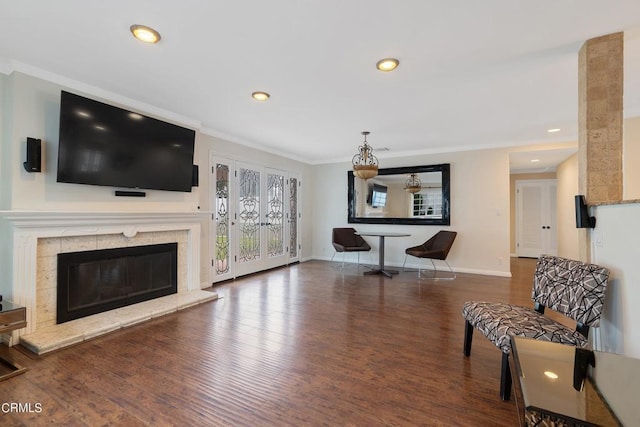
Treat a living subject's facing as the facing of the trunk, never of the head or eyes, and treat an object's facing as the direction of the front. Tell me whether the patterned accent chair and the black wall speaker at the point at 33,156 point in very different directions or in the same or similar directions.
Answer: very different directions

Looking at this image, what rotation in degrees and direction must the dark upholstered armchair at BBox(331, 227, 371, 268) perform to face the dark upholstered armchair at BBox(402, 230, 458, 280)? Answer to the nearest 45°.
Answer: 0° — it already faces it

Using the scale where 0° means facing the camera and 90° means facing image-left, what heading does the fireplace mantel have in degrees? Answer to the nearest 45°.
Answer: approximately 315°

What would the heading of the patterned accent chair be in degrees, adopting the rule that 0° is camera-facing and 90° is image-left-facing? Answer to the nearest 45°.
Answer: approximately 45°

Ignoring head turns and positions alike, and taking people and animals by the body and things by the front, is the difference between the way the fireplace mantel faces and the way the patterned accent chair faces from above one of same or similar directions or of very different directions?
very different directions

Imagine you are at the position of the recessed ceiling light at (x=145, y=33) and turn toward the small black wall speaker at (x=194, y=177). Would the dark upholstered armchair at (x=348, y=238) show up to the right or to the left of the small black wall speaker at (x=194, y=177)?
right

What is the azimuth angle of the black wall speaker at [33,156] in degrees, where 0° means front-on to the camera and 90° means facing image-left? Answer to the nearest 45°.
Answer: approximately 315°
